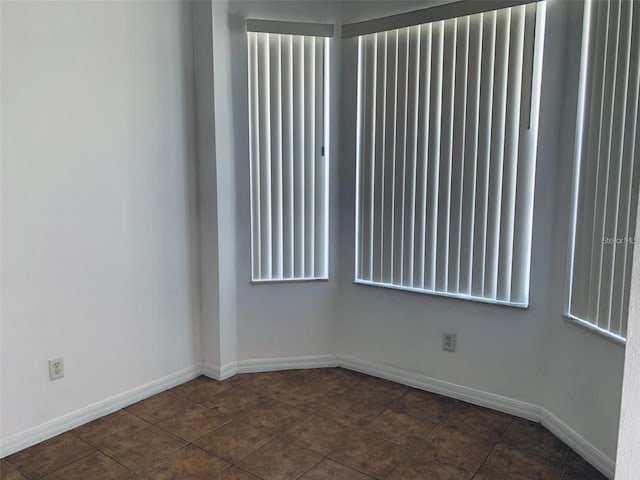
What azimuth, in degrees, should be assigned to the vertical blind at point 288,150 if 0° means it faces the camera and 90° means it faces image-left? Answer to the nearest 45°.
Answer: approximately 0°

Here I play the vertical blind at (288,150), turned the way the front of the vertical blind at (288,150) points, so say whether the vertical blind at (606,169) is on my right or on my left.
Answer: on my left

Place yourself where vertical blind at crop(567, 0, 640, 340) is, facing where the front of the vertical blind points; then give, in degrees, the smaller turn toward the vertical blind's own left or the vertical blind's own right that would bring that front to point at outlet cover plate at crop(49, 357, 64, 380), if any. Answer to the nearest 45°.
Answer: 0° — it already faces it

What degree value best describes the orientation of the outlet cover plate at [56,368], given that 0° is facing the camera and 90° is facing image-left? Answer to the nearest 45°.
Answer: approximately 315°

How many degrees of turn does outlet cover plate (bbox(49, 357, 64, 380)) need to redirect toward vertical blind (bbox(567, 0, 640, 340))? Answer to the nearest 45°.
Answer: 0° — it already faces it

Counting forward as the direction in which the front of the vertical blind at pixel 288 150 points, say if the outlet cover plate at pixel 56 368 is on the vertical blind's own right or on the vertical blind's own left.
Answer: on the vertical blind's own right

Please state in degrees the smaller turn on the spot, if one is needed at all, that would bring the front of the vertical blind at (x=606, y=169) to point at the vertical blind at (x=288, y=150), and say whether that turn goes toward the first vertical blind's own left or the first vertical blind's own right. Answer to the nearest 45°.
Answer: approximately 45° to the first vertical blind's own right

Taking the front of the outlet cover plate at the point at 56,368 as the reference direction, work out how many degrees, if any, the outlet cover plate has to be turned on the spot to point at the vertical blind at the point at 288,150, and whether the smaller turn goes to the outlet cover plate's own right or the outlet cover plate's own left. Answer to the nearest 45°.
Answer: approximately 45° to the outlet cover plate's own left

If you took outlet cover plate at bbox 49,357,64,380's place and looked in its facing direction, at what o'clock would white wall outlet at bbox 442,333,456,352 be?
The white wall outlet is roughly at 11 o'clock from the outlet cover plate.

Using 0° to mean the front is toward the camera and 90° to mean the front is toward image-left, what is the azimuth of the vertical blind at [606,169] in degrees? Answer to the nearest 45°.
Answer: approximately 45°

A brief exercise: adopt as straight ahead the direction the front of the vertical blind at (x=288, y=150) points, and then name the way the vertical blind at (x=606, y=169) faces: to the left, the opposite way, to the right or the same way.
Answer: to the right
